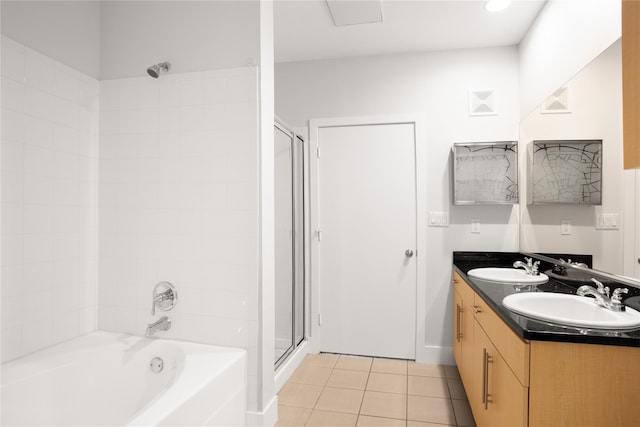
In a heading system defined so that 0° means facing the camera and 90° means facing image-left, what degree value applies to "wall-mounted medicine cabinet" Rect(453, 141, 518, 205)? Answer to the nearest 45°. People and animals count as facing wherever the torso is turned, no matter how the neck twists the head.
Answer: approximately 0°

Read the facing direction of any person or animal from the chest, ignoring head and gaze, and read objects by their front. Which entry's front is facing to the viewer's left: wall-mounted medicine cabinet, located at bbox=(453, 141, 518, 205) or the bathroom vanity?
the bathroom vanity

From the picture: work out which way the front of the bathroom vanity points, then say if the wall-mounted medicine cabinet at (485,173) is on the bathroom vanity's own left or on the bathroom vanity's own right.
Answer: on the bathroom vanity's own right

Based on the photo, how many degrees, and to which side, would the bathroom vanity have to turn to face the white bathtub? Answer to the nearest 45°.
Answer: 0° — it already faces it

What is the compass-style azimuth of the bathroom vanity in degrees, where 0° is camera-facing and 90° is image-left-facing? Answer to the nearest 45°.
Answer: approximately 90°

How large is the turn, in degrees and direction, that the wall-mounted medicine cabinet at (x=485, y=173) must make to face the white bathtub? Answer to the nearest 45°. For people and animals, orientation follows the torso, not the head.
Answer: approximately 45° to its right

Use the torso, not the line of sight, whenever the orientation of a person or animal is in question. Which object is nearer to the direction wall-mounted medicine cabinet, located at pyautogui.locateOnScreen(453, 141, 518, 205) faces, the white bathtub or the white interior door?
the white bathtub

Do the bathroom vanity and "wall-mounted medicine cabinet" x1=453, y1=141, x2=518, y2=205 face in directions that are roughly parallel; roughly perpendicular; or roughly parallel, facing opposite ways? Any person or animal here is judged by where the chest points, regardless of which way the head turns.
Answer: roughly perpendicular

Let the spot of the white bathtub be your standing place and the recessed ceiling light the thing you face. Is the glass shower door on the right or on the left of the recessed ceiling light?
left

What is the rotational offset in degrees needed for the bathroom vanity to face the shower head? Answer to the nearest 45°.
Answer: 0° — it already faces it

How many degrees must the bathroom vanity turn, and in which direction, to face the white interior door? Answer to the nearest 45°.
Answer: approximately 45° to its right
